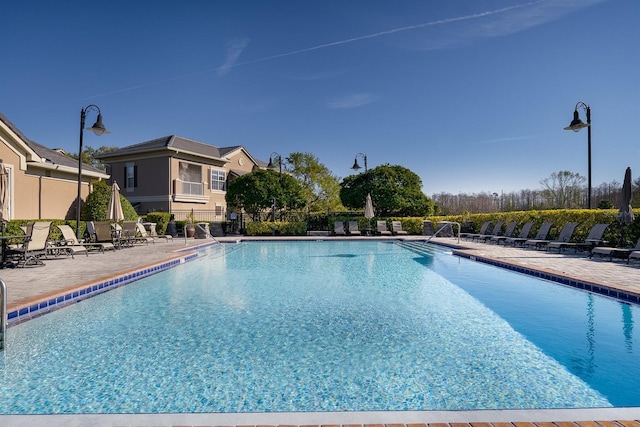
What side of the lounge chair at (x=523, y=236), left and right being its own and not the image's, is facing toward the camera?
left

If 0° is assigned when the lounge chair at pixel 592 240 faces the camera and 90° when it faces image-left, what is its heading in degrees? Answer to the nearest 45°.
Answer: approximately 90°

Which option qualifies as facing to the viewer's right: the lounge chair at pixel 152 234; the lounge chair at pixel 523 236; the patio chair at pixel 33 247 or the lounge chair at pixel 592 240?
the lounge chair at pixel 152 234

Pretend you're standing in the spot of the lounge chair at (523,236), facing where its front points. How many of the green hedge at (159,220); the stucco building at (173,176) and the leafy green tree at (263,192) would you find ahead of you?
3

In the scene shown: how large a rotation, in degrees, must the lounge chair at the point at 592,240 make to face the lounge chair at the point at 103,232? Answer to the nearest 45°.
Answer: approximately 45° to its left

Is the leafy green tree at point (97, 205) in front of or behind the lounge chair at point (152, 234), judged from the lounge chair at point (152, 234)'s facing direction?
behind

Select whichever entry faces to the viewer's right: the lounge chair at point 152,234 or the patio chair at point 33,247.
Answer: the lounge chair

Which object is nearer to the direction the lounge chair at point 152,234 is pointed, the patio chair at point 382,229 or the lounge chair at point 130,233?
the patio chair

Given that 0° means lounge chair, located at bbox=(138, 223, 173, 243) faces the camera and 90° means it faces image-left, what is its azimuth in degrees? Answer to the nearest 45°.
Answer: approximately 270°
